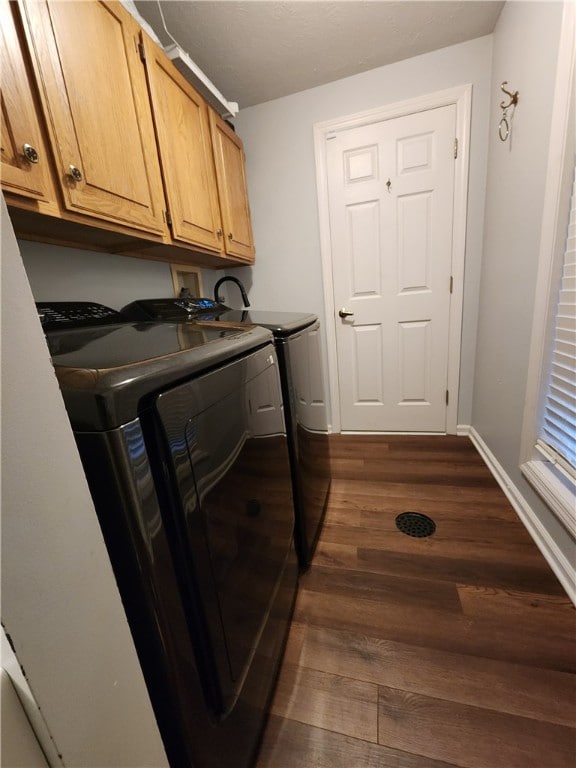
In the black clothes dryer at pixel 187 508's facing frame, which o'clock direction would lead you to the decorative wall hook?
The decorative wall hook is roughly at 10 o'clock from the black clothes dryer.

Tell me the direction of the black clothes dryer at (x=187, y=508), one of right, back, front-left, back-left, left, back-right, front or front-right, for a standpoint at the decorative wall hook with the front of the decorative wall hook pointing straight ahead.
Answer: left

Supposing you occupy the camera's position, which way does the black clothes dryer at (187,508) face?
facing the viewer and to the right of the viewer

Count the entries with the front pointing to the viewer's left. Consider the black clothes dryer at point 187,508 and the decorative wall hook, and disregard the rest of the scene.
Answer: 1

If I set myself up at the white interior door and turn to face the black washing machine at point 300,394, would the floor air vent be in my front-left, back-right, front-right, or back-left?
front-left

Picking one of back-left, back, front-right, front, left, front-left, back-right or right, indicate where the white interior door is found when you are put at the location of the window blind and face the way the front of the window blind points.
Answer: right

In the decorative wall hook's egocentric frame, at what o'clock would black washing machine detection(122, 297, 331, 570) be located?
The black washing machine is roughly at 10 o'clock from the decorative wall hook.

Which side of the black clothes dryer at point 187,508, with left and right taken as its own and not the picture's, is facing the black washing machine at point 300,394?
left

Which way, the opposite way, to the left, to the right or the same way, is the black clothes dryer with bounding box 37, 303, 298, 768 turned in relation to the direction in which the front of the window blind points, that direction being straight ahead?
the opposite way

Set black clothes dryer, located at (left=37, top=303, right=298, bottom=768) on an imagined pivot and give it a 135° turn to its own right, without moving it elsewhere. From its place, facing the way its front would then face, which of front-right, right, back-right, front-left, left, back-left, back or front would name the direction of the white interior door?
back-right

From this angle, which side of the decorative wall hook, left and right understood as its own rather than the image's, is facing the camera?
left

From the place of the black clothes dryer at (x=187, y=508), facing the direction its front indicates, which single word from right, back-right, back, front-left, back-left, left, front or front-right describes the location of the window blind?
front-left

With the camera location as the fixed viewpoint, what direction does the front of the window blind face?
facing the viewer and to the left of the viewer

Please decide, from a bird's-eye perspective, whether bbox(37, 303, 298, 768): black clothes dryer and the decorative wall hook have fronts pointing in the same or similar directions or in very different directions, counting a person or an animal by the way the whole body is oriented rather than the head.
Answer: very different directions
